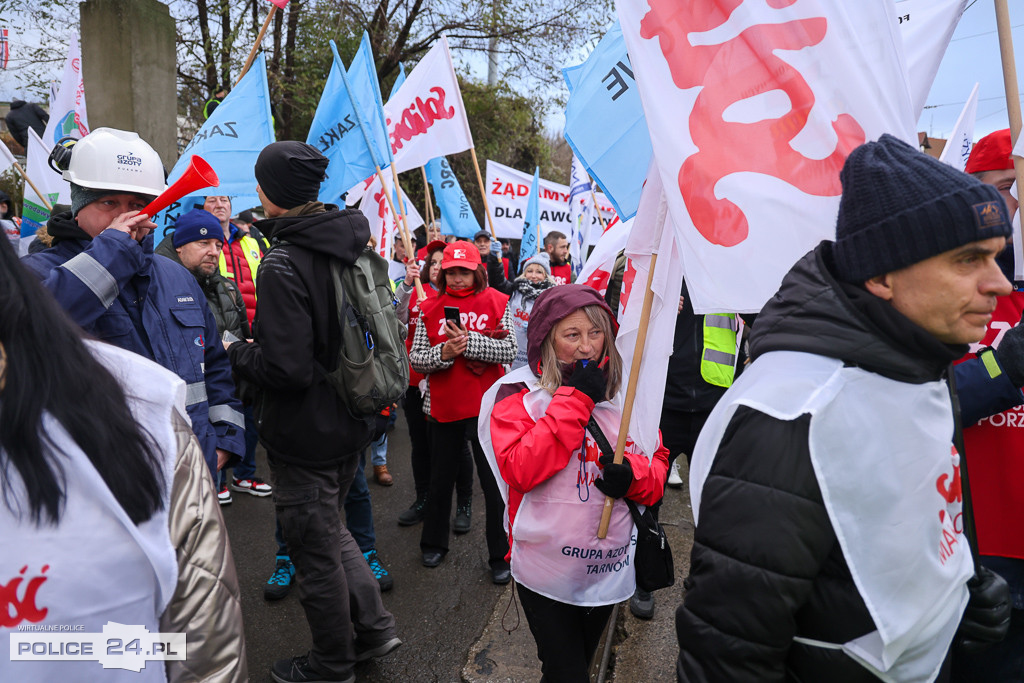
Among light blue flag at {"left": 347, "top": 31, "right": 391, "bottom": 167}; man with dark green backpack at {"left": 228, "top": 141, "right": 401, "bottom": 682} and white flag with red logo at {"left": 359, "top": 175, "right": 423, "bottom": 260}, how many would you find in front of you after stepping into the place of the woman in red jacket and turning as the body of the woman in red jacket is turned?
0

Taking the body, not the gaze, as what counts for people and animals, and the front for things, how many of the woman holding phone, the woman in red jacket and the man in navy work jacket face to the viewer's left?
0

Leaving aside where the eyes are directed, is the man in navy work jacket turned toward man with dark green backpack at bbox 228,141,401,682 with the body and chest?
no

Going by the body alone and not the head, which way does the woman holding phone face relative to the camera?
toward the camera

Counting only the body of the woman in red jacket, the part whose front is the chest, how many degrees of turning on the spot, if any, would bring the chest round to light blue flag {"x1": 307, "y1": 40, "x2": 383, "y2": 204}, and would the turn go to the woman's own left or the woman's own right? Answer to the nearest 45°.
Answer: approximately 180°

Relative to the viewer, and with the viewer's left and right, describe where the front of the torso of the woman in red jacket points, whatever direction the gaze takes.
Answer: facing the viewer and to the right of the viewer

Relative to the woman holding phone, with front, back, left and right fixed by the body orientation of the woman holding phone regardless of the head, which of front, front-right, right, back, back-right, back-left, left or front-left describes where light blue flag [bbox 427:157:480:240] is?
back

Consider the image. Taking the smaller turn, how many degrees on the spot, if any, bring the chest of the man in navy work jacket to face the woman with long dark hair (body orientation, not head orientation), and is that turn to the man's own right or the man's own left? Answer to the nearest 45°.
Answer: approximately 45° to the man's own right

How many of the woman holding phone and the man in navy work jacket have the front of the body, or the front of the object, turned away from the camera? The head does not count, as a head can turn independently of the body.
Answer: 0

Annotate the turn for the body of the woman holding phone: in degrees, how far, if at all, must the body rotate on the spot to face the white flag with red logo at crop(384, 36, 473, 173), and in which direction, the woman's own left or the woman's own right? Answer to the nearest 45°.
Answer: approximately 180°

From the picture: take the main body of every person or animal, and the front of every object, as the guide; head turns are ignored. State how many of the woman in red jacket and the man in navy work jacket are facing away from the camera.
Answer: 0

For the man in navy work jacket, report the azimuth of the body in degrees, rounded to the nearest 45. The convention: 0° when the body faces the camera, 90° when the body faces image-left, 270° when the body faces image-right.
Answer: approximately 315°

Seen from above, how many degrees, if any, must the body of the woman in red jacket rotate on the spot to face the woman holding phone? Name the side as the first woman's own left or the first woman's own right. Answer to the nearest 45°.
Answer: approximately 135° to the first woman's own left

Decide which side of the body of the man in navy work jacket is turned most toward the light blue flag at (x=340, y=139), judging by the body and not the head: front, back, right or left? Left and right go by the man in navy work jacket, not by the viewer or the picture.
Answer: left

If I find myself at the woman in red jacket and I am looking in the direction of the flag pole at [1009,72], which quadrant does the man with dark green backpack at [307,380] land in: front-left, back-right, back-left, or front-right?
back-left

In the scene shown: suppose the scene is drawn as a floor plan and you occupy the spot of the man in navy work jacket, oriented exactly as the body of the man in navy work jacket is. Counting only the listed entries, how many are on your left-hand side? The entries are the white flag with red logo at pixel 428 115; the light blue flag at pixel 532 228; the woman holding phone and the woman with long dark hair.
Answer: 3

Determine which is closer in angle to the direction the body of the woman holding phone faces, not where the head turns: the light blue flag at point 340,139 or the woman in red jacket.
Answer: the woman in red jacket

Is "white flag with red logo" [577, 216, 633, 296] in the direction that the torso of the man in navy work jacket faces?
no
